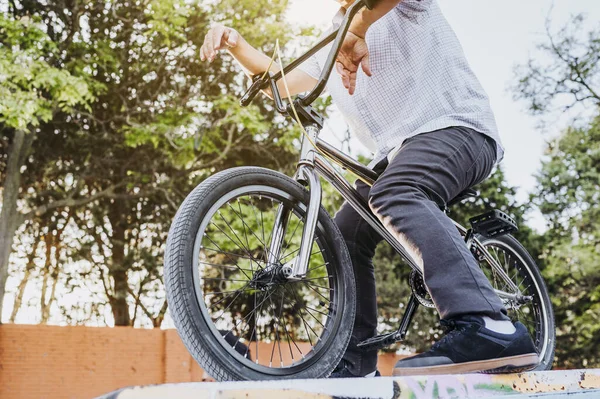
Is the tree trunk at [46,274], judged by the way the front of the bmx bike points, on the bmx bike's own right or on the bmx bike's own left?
on the bmx bike's own right

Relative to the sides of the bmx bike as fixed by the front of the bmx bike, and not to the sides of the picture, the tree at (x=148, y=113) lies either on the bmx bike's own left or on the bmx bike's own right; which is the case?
on the bmx bike's own right

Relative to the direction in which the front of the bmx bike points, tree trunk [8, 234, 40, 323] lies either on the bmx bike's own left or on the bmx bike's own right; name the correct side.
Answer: on the bmx bike's own right

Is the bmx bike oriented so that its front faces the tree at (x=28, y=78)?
no
